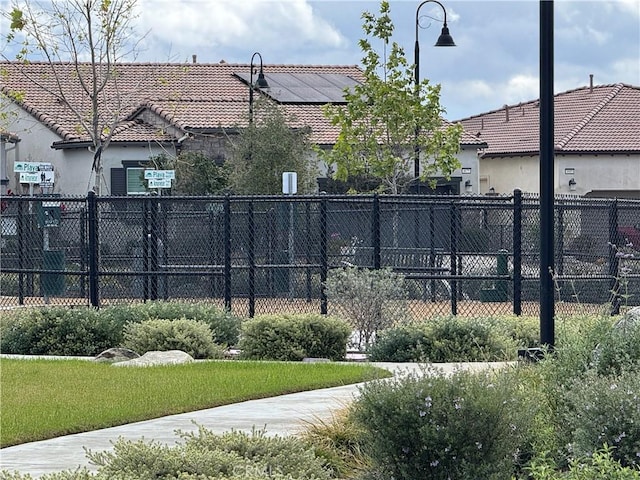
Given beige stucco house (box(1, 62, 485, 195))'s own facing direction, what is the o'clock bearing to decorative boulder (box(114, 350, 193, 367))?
The decorative boulder is roughly at 12 o'clock from the beige stucco house.

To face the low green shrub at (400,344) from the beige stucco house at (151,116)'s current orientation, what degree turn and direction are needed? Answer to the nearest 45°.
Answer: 0° — it already faces it

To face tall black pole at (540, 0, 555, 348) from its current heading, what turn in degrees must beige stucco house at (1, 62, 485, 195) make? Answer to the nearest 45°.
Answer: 0° — it already faces it

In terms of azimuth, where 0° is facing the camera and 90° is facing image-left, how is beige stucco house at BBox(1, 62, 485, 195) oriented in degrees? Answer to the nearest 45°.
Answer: approximately 0°

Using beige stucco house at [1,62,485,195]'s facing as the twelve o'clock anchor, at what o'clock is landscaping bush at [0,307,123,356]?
The landscaping bush is roughly at 12 o'clock from the beige stucco house.

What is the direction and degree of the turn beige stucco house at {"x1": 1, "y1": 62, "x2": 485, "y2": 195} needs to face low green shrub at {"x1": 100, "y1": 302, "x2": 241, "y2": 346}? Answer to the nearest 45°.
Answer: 0° — it already faces it
